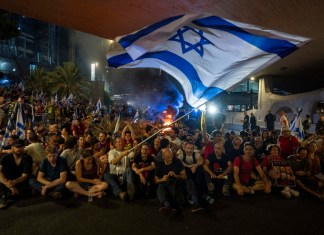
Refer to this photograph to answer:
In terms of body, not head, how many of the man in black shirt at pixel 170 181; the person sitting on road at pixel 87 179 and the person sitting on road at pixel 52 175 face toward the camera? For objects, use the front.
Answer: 3

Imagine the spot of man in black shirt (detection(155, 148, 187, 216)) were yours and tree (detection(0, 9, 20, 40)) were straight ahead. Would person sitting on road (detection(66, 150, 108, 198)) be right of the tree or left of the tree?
left

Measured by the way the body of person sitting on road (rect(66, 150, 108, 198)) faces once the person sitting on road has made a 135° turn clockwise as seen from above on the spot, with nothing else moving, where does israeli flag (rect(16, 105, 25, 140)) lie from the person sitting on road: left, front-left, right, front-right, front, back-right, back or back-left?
front

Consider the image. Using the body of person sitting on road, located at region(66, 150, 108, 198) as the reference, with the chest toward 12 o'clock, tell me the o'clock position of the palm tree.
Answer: The palm tree is roughly at 6 o'clock from the person sitting on road.

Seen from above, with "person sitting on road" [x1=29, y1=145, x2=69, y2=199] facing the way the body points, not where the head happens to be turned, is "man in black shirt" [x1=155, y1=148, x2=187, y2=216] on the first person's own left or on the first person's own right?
on the first person's own left

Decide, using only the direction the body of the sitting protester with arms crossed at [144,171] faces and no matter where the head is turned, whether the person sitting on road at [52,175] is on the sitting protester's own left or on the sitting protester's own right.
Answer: on the sitting protester's own right

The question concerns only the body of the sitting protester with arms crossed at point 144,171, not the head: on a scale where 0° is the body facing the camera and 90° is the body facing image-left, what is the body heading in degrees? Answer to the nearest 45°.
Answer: approximately 0°

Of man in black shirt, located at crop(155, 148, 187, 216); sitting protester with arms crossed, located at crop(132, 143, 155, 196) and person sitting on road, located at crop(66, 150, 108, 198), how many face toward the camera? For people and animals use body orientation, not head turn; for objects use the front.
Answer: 3
